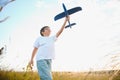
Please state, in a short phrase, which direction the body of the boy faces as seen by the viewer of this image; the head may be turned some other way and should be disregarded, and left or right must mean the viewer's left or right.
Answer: facing the viewer and to the right of the viewer
